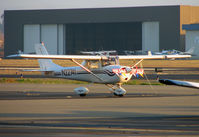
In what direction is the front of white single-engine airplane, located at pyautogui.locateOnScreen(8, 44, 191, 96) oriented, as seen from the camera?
facing the viewer and to the right of the viewer
